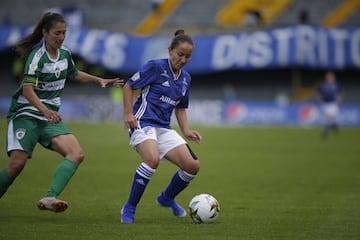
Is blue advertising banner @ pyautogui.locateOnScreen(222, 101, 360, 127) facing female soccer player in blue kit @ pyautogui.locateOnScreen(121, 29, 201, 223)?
yes

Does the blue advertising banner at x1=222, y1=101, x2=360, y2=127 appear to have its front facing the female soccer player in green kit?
yes

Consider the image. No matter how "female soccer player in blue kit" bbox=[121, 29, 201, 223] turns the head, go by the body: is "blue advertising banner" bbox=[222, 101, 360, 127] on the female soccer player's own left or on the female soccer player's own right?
on the female soccer player's own left

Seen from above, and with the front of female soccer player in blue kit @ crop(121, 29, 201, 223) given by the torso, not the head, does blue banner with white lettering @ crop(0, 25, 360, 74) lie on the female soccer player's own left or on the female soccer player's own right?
on the female soccer player's own left

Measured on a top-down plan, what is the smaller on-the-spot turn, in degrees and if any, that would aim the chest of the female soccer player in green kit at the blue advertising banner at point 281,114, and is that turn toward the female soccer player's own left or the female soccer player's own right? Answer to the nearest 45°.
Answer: approximately 90° to the female soccer player's own left

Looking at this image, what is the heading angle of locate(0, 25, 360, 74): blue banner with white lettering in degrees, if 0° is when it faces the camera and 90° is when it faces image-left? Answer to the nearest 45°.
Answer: approximately 0°

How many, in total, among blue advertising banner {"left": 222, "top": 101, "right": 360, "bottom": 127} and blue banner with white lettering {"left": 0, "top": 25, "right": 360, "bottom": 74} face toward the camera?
2

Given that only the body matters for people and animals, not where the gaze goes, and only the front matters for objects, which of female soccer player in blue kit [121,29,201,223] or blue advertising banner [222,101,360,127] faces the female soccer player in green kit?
the blue advertising banner
